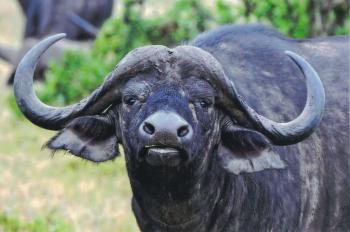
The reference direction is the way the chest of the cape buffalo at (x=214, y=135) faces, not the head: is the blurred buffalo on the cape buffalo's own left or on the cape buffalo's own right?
on the cape buffalo's own right

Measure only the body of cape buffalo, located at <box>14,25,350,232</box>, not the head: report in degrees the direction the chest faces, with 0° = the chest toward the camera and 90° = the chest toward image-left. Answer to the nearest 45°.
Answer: approximately 45°
